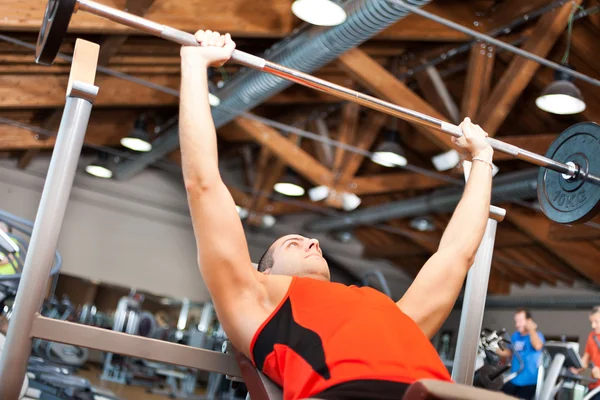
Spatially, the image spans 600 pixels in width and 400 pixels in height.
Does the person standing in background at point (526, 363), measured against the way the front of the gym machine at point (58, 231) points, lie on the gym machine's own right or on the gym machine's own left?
on the gym machine's own left

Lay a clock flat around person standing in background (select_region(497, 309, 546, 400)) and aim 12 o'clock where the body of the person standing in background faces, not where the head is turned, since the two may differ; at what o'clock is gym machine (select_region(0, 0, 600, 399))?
The gym machine is roughly at 11 o'clock from the person standing in background.

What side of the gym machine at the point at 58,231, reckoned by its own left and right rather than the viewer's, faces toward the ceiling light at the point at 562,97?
left

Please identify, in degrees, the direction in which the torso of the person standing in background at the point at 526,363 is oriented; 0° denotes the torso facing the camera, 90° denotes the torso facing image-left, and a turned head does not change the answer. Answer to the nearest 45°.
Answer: approximately 45°

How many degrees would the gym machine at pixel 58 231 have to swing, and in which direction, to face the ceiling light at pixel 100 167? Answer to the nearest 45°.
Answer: approximately 135° to its left

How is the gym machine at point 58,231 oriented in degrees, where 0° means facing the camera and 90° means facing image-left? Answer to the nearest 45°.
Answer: approximately 315°

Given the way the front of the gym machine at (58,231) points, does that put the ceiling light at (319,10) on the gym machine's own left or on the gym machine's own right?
on the gym machine's own left

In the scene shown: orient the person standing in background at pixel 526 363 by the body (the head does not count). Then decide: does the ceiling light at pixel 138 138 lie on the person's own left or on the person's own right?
on the person's own right

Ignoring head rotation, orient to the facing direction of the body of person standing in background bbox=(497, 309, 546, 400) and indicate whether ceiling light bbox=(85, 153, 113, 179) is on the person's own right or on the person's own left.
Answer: on the person's own right
